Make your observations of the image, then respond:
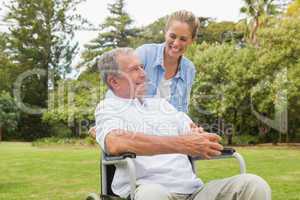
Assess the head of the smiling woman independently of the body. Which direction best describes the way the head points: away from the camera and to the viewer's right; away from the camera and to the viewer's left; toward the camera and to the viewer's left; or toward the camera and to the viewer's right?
toward the camera and to the viewer's left

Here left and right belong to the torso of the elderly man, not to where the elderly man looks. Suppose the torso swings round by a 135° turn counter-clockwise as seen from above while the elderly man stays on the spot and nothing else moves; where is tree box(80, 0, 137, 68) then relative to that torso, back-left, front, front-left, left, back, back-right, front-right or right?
front

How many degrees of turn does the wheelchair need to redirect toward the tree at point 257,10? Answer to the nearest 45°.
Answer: approximately 135° to its left

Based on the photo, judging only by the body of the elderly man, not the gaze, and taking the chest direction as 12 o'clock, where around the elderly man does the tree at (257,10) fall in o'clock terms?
The tree is roughly at 8 o'clock from the elderly man.

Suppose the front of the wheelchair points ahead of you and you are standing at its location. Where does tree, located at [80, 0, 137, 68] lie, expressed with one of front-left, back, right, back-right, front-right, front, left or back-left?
back-left

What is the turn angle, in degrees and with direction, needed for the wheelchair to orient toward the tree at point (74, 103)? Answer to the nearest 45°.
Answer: approximately 135° to its left

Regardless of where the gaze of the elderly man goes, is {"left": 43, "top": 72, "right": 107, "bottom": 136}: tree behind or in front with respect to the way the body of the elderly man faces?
behind

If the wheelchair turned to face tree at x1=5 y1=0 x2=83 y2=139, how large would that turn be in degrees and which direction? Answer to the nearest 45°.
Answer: approximately 135° to its left

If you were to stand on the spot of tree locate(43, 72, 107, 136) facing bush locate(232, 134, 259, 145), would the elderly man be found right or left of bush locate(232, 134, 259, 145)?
right

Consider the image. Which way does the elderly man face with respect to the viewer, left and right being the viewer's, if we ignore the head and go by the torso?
facing the viewer and to the right of the viewer

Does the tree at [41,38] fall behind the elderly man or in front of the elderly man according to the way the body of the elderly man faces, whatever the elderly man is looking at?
behind

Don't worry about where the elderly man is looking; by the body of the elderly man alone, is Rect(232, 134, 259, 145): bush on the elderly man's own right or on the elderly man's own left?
on the elderly man's own left
